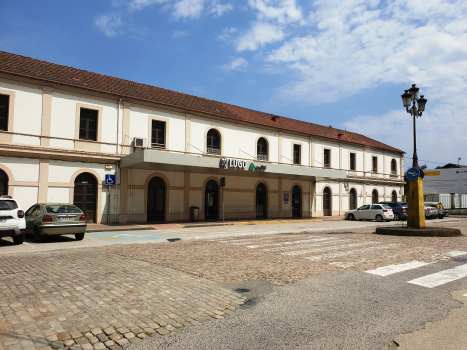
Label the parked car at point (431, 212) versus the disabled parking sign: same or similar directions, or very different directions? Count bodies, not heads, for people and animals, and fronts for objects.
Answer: very different directions

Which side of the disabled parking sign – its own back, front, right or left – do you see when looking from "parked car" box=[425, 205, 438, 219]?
left

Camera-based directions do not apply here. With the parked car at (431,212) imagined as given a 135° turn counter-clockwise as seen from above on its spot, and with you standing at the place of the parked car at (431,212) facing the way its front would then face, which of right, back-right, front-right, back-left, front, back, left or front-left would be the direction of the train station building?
front-right

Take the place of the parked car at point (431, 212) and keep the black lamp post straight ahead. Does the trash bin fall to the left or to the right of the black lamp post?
right

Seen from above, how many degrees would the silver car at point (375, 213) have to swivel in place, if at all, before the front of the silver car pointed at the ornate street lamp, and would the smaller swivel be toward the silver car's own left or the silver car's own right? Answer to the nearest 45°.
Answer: approximately 135° to the silver car's own left

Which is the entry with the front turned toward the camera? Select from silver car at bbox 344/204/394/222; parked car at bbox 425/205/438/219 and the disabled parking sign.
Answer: the disabled parking sign

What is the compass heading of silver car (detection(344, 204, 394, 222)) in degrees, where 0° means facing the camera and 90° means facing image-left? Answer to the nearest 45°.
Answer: approximately 135°

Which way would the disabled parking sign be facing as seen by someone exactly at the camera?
facing the viewer
